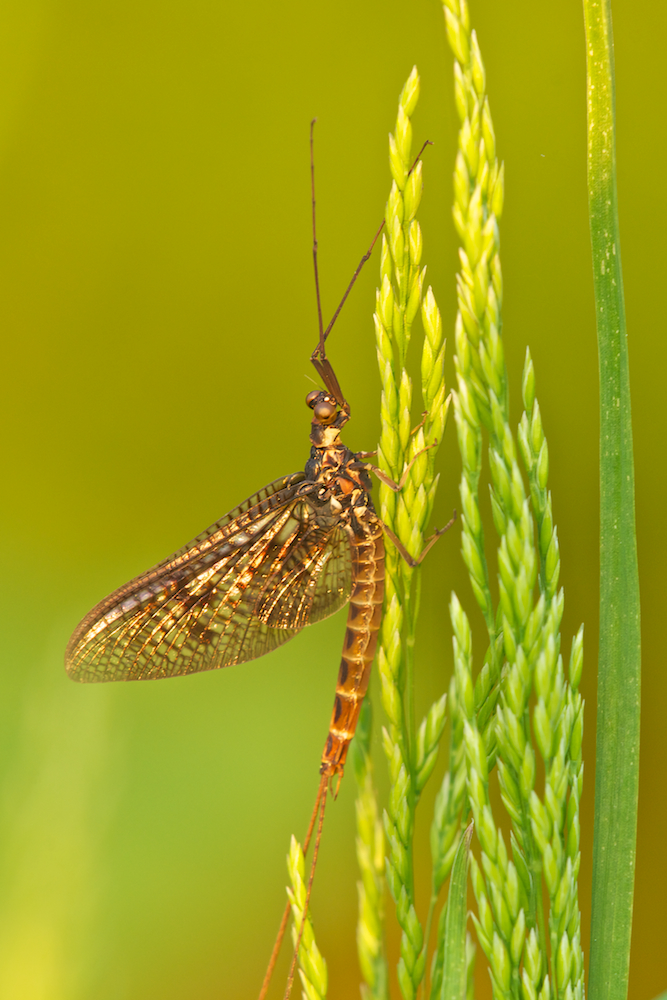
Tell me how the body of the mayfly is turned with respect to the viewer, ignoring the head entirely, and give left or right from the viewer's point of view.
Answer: facing to the right of the viewer
